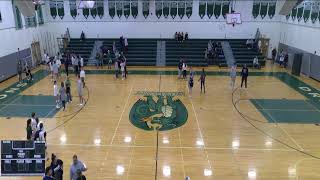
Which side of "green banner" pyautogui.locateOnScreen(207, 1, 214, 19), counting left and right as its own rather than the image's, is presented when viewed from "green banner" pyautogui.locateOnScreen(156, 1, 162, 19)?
right

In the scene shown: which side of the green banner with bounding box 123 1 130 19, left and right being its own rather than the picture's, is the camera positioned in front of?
front

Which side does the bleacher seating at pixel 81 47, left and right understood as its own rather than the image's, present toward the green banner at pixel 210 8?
left

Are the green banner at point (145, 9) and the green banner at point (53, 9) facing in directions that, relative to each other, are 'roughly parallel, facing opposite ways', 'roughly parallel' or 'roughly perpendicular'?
roughly parallel

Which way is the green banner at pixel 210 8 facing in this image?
toward the camera

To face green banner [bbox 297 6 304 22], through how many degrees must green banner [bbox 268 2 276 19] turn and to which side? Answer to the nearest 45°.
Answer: approximately 45° to its left

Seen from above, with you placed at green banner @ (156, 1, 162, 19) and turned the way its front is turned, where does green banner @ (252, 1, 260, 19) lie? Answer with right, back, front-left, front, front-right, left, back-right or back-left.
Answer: left

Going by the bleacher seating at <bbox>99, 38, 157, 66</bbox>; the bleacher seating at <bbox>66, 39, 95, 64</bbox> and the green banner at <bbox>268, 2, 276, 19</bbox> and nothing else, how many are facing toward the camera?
3

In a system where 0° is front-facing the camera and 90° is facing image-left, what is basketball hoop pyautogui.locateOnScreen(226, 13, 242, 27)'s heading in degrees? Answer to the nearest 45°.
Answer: approximately 0°

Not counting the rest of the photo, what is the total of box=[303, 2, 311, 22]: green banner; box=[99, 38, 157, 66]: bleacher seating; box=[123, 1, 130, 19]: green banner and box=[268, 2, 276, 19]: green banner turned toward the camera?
4

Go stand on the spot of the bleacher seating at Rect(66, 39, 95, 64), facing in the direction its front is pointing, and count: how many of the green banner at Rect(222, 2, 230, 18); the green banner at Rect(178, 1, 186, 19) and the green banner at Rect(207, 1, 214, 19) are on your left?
3
